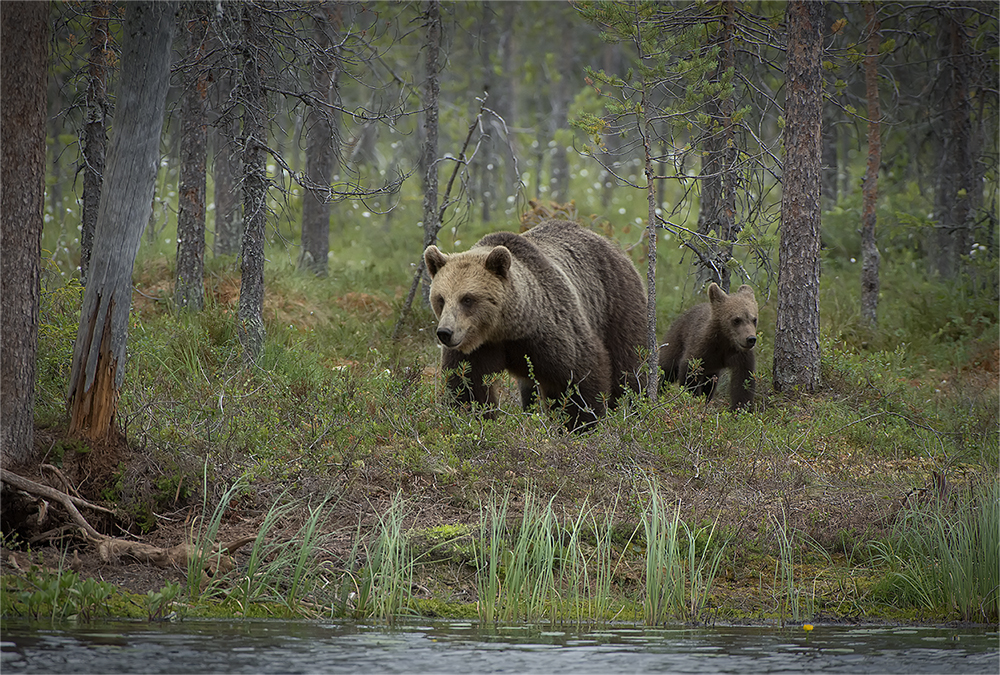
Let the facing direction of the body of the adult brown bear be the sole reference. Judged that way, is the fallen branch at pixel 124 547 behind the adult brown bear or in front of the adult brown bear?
in front

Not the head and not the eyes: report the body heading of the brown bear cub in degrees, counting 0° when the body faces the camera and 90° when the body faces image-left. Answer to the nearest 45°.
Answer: approximately 315°

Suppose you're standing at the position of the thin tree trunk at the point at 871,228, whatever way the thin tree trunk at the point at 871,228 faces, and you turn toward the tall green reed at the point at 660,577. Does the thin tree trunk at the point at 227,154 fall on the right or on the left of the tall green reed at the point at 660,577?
right

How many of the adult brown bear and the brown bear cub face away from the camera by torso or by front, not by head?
0

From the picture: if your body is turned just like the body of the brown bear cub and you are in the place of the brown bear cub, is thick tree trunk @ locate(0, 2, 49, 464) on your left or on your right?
on your right

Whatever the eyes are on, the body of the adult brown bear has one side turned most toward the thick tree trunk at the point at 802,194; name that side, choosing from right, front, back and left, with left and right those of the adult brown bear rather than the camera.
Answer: back

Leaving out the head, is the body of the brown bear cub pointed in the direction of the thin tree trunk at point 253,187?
no

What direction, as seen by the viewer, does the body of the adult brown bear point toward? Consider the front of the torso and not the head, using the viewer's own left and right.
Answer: facing the viewer and to the left of the viewer

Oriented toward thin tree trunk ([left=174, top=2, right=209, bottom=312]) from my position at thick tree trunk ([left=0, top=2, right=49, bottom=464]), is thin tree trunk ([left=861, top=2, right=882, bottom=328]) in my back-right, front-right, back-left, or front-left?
front-right

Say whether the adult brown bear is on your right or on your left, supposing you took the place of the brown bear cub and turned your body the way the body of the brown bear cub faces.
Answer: on your right

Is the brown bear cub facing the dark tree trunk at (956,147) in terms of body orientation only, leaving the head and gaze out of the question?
no

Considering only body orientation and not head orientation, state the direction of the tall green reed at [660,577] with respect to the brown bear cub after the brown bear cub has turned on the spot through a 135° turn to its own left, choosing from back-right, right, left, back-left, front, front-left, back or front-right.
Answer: back

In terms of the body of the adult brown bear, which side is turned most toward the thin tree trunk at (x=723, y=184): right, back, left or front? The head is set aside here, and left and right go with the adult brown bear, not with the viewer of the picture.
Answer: back

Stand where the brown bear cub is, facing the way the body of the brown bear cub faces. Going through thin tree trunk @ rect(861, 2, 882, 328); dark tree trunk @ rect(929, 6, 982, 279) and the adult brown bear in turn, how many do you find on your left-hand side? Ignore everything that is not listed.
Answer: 2

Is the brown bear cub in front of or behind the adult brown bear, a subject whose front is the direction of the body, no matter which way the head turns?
behind
